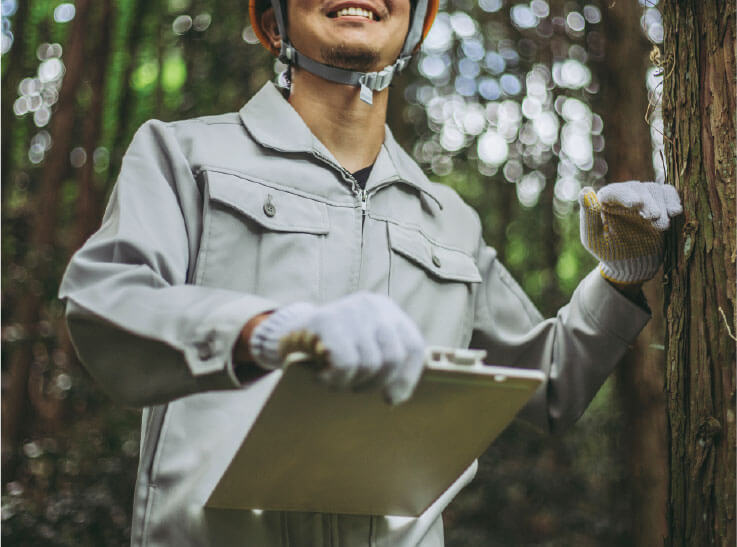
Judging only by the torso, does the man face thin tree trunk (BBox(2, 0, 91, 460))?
no

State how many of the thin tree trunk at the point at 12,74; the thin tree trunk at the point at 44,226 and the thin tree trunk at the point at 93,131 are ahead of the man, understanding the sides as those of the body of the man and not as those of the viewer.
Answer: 0

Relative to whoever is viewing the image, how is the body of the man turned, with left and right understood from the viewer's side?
facing the viewer and to the right of the viewer

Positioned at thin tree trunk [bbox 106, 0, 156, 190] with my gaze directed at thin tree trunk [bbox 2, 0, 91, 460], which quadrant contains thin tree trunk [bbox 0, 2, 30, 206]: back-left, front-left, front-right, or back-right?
front-right

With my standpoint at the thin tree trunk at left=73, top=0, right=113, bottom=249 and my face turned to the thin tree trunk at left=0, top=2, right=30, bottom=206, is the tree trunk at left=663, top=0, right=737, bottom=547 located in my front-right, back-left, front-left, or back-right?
back-left

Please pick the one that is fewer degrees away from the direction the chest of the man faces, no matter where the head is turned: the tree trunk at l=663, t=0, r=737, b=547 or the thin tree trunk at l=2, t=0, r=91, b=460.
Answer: the tree trunk

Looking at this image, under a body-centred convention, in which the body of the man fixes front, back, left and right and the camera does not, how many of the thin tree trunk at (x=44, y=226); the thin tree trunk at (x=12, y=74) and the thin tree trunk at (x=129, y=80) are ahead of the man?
0

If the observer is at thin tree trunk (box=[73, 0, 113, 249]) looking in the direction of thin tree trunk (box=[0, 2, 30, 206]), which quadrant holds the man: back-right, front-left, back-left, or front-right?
back-left

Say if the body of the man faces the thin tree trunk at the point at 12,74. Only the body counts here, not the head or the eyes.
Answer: no

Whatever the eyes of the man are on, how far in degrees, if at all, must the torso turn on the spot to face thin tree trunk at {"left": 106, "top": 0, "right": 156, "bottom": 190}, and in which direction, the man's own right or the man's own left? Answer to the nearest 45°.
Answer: approximately 135° to the man's own left

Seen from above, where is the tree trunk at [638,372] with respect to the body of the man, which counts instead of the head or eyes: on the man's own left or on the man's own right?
on the man's own left

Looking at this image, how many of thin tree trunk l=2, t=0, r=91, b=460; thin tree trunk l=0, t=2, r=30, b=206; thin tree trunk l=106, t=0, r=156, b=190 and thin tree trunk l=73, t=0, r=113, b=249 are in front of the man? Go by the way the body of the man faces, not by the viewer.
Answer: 0
